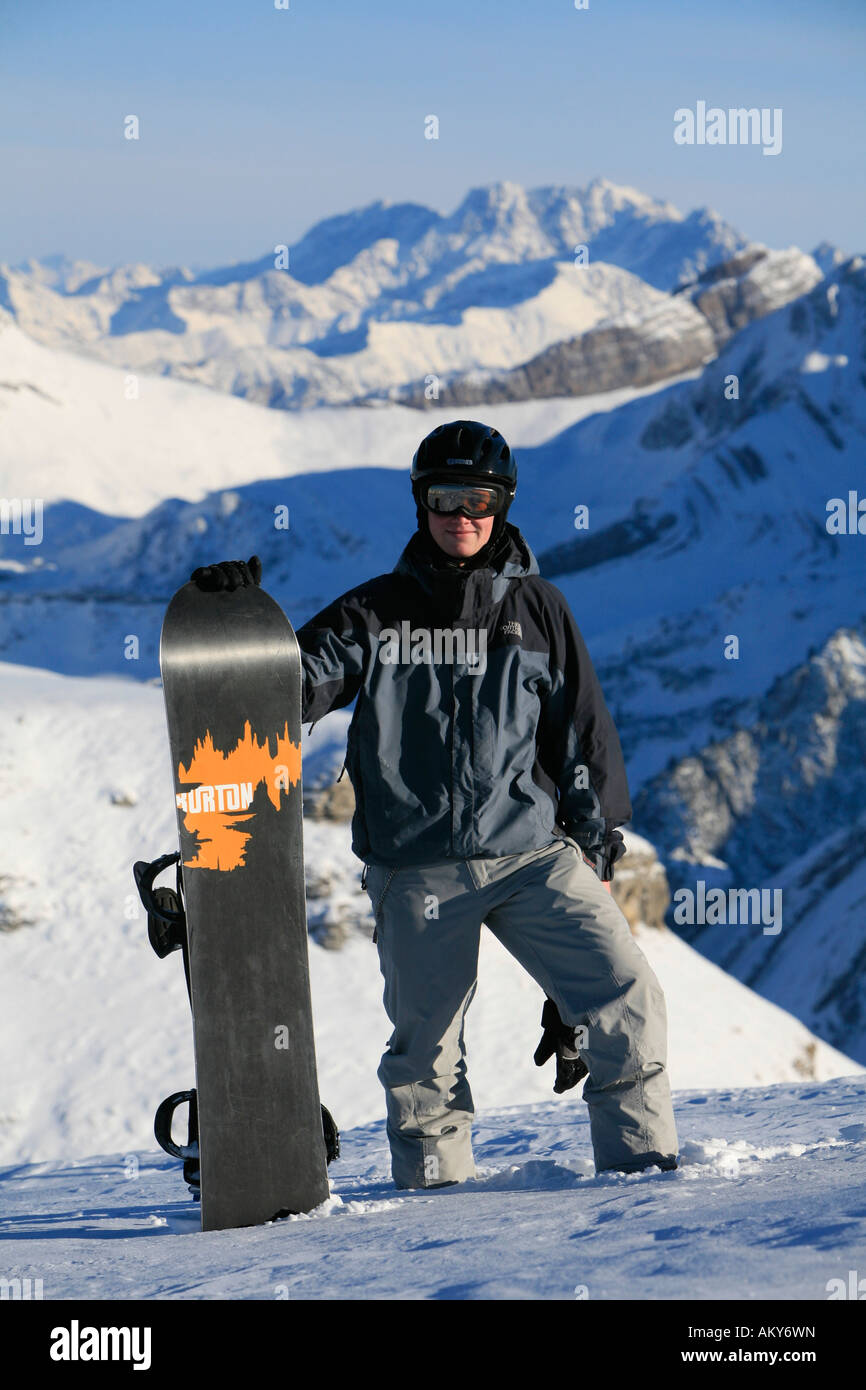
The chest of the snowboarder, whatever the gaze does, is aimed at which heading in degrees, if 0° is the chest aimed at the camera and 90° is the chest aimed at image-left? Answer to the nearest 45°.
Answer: approximately 0°
